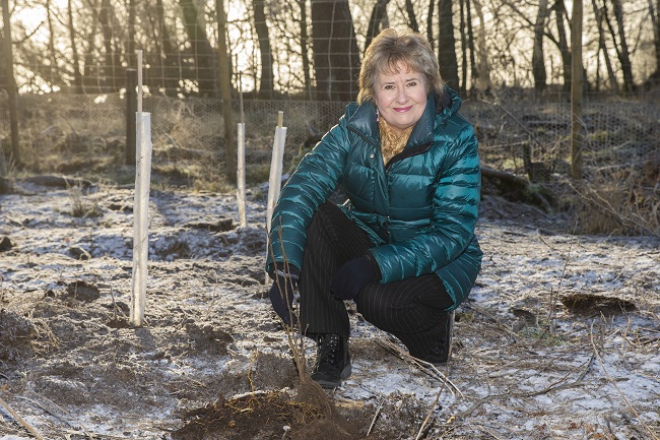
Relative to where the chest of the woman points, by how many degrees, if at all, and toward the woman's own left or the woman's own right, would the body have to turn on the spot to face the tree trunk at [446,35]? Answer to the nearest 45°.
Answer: approximately 135° to the woman's own right

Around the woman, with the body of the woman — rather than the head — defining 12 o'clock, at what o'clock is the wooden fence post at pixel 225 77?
The wooden fence post is roughly at 4 o'clock from the woman.

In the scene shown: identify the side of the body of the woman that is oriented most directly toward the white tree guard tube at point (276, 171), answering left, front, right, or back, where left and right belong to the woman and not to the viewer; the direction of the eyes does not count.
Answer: right

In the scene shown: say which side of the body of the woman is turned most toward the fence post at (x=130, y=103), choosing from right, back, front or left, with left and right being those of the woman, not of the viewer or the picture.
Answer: right

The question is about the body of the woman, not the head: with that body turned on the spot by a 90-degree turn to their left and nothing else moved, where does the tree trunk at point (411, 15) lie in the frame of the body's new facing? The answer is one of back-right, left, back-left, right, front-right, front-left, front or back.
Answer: back-left

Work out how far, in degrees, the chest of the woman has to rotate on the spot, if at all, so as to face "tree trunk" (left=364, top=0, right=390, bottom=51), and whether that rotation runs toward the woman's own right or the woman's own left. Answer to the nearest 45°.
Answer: approximately 135° to the woman's own right

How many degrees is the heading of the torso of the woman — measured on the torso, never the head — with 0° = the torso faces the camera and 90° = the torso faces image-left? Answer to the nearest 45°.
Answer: approximately 45°
